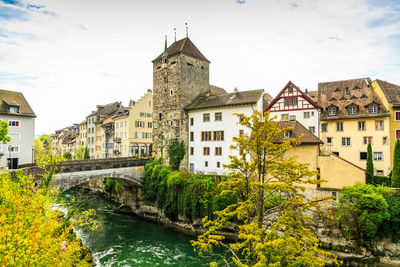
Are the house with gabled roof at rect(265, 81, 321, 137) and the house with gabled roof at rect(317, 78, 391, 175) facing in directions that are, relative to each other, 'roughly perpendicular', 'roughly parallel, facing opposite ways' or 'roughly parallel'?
roughly parallel

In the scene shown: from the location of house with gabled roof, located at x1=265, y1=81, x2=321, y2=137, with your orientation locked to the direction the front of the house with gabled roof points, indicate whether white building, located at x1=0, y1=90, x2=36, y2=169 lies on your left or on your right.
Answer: on your right

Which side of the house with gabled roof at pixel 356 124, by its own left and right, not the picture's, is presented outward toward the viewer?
front

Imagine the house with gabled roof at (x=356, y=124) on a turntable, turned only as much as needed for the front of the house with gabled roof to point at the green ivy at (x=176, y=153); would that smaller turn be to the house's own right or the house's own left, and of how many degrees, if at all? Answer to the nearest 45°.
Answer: approximately 90° to the house's own right

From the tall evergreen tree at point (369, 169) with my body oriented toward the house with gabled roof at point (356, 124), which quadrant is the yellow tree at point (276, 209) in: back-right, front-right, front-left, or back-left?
back-left

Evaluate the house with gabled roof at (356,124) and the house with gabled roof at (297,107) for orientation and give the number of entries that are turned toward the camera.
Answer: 2

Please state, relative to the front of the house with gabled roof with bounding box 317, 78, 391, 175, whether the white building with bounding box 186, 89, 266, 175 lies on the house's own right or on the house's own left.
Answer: on the house's own right

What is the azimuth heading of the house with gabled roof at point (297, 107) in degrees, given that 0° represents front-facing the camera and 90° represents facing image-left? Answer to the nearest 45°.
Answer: approximately 0°

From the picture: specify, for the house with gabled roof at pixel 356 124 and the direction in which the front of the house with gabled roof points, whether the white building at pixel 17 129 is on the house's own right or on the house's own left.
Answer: on the house's own right

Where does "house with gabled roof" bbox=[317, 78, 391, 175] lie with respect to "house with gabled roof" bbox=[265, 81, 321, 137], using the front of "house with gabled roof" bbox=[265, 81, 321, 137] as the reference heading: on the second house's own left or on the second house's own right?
on the second house's own left
